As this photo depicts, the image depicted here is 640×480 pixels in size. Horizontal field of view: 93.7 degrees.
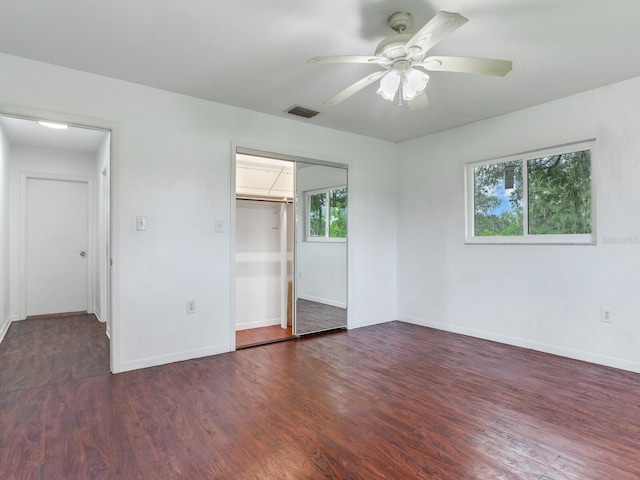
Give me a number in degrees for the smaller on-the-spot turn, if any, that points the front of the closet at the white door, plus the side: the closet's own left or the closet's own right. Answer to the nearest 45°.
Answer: approximately 135° to the closet's own right

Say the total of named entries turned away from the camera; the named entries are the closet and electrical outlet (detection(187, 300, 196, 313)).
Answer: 0

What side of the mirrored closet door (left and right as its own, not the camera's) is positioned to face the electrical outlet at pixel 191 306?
right

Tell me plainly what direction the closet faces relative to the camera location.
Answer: facing the viewer and to the right of the viewer

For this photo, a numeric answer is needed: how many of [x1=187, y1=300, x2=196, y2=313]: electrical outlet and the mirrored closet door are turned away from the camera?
0

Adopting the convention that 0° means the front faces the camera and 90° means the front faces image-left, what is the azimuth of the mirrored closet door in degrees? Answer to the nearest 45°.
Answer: approximately 315°

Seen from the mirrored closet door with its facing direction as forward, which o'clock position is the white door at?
The white door is roughly at 5 o'clock from the mirrored closet door.

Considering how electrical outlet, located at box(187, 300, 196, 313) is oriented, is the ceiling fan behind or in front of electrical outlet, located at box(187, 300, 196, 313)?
in front

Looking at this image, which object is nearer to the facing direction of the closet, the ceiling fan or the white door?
the ceiling fan

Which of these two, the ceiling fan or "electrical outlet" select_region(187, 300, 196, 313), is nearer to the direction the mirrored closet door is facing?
the ceiling fan

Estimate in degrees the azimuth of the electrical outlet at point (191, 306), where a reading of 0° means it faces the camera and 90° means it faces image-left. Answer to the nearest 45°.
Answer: approximately 0°

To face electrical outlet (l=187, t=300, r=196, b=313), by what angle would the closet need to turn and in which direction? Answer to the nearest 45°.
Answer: approximately 90° to its right

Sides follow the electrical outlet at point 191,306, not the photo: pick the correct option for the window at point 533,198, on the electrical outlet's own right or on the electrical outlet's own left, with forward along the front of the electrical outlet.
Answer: on the electrical outlet's own left
